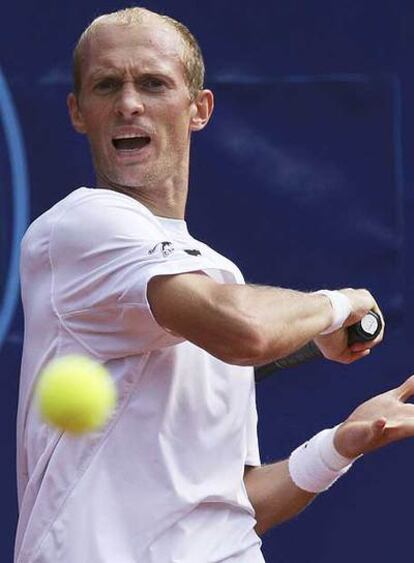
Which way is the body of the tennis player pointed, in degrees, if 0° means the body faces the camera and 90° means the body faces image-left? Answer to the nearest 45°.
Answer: approximately 315°

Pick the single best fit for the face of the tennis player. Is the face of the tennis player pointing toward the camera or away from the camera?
toward the camera
